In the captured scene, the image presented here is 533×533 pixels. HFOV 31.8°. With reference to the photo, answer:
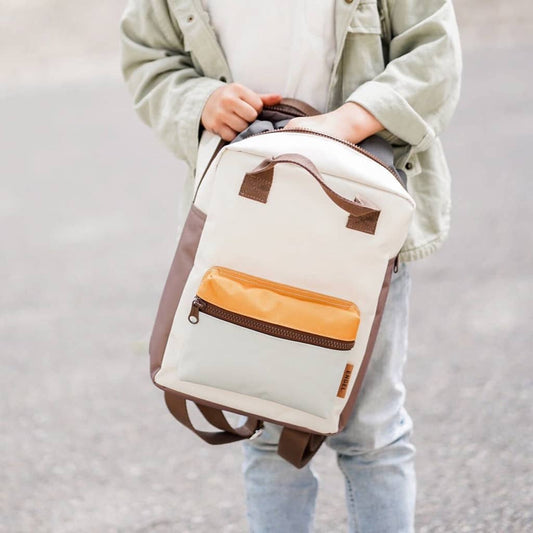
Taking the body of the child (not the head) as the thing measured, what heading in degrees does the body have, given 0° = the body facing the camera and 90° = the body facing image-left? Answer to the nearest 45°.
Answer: approximately 0°
